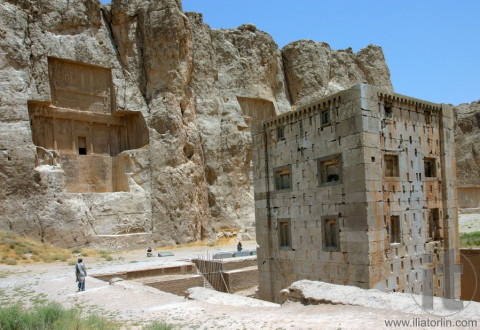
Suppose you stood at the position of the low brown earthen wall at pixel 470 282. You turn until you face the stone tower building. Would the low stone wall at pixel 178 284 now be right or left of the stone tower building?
right
